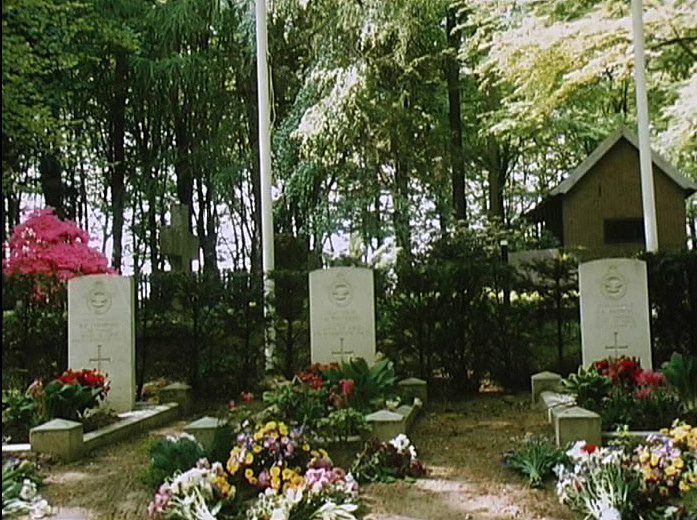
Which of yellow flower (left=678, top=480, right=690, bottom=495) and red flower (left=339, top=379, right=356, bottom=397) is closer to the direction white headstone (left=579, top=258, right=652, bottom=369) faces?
the yellow flower

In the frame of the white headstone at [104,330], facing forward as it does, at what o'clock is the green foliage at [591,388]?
The green foliage is roughly at 10 o'clock from the white headstone.

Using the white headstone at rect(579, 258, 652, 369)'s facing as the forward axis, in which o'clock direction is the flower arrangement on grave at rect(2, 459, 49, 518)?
The flower arrangement on grave is roughly at 1 o'clock from the white headstone.

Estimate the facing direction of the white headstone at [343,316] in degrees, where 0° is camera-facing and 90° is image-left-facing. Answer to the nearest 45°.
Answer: approximately 0°

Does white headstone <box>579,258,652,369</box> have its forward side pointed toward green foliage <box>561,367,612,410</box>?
yes

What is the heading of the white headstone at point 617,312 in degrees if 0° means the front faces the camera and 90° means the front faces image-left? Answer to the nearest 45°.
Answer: approximately 0°

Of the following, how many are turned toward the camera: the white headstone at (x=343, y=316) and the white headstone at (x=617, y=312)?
2

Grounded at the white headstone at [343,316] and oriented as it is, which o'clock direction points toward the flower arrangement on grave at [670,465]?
The flower arrangement on grave is roughly at 11 o'clock from the white headstone.

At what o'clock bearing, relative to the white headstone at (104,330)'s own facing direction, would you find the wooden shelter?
The wooden shelter is roughly at 8 o'clock from the white headstone.

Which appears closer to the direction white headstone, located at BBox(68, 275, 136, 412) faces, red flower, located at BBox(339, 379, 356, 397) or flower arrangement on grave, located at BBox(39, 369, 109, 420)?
the flower arrangement on grave
